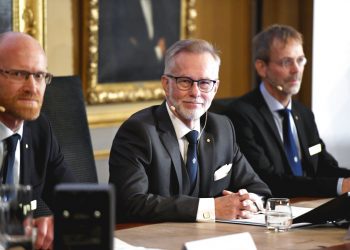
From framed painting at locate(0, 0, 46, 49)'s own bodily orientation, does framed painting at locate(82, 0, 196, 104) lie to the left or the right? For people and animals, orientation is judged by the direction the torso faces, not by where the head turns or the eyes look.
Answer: on its left

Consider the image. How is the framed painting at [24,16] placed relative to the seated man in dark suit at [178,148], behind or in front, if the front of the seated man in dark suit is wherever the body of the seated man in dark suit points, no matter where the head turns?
behind

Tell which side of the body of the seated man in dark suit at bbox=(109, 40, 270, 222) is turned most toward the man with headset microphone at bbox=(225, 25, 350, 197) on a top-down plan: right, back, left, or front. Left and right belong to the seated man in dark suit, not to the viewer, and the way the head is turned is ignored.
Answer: left

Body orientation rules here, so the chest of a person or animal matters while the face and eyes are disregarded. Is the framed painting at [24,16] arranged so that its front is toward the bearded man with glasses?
yes

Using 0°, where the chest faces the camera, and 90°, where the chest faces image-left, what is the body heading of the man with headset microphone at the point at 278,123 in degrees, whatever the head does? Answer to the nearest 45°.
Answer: approximately 315°

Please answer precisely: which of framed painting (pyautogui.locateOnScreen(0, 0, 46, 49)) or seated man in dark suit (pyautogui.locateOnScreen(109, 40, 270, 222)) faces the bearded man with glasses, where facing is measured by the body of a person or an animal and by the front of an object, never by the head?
the framed painting
